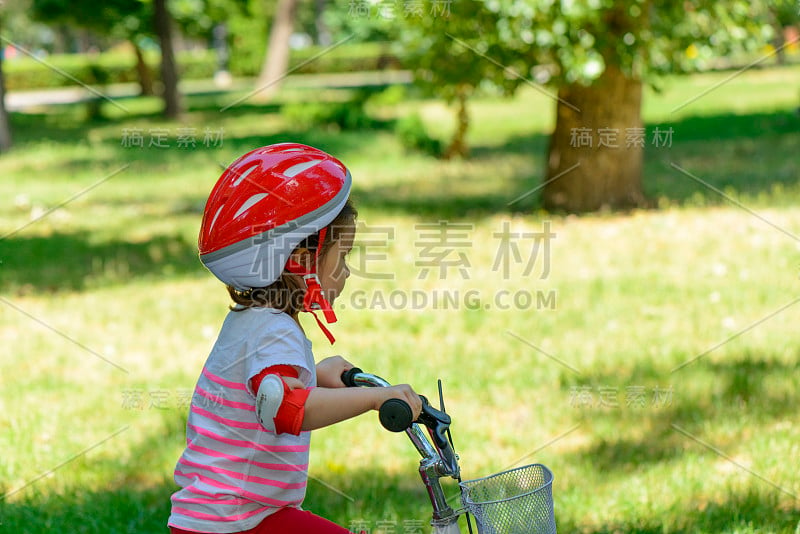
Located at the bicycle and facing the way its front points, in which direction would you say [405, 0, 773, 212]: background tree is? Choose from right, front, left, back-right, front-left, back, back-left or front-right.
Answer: left

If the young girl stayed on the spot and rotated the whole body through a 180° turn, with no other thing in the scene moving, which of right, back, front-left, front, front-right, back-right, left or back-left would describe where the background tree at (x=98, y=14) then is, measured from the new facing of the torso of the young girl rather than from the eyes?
right

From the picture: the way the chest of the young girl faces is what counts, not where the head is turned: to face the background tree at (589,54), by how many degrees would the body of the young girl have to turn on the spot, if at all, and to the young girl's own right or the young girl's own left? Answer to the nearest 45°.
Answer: approximately 45° to the young girl's own left

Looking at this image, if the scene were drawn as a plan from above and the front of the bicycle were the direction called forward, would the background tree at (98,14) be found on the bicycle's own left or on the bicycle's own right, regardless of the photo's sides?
on the bicycle's own left

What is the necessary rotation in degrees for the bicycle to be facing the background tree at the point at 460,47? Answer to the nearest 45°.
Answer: approximately 90° to its left

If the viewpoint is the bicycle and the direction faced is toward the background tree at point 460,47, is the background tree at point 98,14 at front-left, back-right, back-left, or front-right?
front-left

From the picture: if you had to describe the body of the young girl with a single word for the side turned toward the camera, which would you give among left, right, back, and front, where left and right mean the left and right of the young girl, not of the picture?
right

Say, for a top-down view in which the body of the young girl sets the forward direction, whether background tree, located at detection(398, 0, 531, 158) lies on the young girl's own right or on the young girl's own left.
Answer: on the young girl's own left

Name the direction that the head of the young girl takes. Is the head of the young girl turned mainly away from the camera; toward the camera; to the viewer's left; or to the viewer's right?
to the viewer's right

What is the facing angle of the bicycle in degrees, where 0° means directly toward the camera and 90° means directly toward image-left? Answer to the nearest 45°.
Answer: approximately 270°
